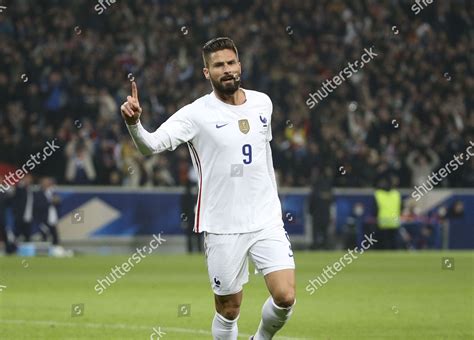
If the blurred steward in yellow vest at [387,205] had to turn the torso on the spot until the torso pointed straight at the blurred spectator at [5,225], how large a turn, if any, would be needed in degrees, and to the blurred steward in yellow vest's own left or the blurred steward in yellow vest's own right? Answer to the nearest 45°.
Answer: approximately 90° to the blurred steward in yellow vest's own left

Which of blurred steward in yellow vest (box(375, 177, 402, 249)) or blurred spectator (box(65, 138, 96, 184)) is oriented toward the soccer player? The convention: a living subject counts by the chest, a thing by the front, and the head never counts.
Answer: blurred spectator (box(65, 138, 96, 184))

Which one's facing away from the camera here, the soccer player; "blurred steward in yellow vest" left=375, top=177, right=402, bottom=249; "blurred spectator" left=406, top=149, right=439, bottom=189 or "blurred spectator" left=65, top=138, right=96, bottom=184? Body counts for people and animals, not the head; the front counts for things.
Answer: "blurred steward in yellow vest" left=375, top=177, right=402, bottom=249

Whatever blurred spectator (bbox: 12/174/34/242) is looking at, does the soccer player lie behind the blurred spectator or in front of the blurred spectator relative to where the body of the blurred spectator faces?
in front

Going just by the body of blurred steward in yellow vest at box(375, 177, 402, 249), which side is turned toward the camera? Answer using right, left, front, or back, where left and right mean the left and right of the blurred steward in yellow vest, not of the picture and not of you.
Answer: back

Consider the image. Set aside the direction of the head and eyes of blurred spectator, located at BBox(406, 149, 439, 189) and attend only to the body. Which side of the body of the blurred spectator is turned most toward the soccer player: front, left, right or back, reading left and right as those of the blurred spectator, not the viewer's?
front

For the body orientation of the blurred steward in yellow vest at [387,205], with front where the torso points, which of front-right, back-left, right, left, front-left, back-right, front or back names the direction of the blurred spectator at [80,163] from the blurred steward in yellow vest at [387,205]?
left

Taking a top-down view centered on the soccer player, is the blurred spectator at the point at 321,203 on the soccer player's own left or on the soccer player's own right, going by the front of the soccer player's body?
on the soccer player's own left

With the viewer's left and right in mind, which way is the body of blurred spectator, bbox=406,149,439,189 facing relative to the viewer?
facing the viewer

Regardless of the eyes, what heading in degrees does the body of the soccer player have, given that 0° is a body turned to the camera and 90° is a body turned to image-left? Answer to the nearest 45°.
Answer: approximately 315°

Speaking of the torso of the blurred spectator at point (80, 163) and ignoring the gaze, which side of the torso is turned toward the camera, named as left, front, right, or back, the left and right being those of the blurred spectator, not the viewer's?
front
